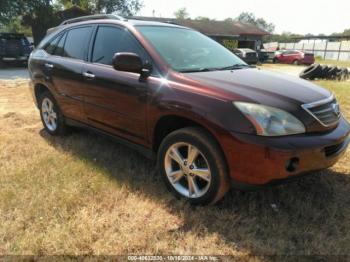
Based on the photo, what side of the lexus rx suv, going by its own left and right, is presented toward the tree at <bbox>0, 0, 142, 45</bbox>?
back

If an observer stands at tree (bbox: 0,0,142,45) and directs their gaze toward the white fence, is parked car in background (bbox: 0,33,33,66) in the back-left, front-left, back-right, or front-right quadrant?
back-right

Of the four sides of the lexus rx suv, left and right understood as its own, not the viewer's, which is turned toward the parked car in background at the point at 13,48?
back

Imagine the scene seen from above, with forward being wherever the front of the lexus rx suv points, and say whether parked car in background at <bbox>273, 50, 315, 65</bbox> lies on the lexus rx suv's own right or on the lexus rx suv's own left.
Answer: on the lexus rx suv's own left

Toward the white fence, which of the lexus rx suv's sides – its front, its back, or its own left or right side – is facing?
left

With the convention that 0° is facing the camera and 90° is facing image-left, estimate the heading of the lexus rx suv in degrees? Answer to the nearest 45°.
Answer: approximately 315°
